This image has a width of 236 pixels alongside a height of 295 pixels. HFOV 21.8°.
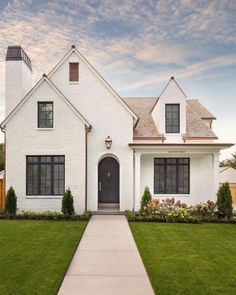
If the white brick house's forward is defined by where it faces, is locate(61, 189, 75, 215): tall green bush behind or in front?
in front

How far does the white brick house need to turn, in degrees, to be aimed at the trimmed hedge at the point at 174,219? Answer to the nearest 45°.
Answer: approximately 45° to its left

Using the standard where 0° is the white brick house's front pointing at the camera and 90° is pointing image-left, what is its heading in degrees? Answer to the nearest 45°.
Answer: approximately 0°

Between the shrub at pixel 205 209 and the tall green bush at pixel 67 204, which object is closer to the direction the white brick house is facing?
the tall green bush

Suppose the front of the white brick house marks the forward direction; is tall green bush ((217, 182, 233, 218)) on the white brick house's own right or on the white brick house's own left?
on the white brick house's own left

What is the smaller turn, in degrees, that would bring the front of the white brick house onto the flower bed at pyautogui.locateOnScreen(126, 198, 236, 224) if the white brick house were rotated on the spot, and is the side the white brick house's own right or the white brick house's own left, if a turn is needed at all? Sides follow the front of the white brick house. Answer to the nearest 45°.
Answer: approximately 45° to the white brick house's own left
